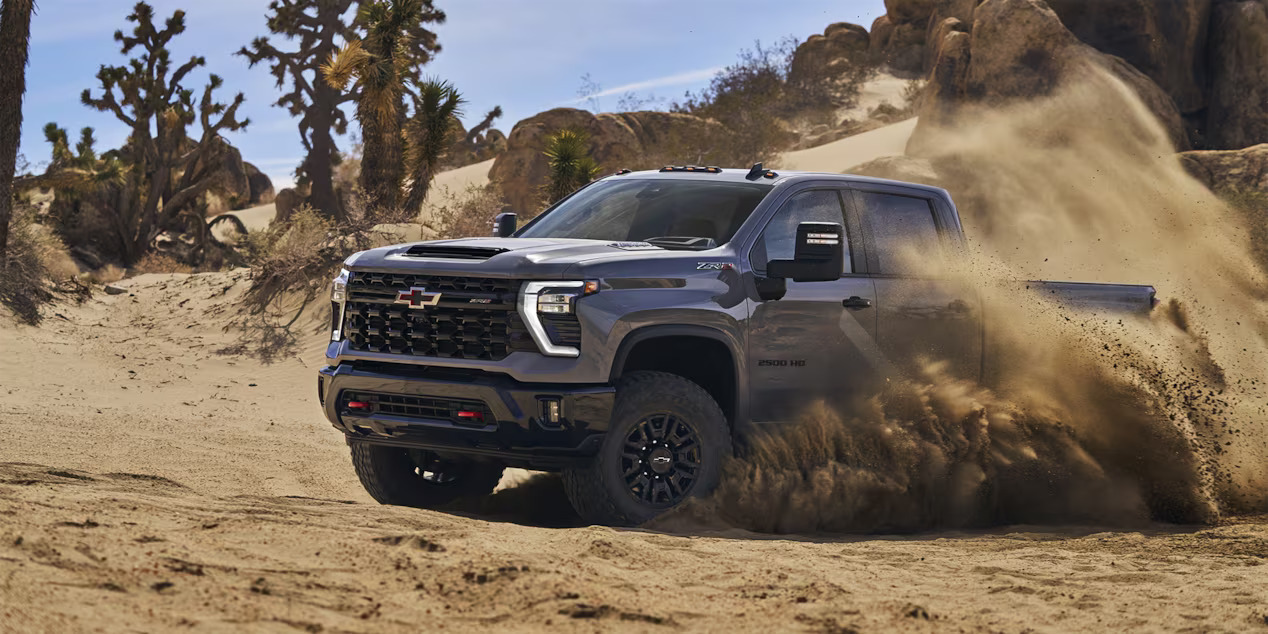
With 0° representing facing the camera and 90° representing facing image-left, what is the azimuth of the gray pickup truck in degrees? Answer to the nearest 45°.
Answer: approximately 45°

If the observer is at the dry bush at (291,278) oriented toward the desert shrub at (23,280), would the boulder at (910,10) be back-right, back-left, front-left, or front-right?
back-right

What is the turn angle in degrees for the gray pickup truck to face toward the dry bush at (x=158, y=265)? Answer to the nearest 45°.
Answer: approximately 90° to its right

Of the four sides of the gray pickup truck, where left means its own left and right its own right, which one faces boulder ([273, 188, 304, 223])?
right

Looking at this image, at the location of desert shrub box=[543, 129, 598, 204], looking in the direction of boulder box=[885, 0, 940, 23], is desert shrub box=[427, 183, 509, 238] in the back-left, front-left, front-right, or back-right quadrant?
back-left

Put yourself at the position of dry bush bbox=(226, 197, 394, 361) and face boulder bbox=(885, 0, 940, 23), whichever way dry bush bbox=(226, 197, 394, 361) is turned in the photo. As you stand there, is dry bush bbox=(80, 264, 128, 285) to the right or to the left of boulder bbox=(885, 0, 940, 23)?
left

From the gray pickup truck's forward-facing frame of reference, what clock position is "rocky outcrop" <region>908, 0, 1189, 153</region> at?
The rocky outcrop is roughly at 5 o'clock from the gray pickup truck.

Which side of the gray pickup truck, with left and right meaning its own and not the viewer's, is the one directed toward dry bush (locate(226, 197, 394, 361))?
right

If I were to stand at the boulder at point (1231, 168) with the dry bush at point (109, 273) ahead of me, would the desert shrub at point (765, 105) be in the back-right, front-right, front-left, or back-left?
front-right

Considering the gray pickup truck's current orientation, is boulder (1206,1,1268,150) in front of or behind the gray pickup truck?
behind

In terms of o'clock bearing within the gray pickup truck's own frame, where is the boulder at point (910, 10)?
The boulder is roughly at 5 o'clock from the gray pickup truck.

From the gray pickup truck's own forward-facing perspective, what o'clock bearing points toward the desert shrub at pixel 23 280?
The desert shrub is roughly at 3 o'clock from the gray pickup truck.

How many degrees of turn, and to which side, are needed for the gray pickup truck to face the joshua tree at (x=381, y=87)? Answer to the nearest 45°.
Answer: approximately 135° to its right

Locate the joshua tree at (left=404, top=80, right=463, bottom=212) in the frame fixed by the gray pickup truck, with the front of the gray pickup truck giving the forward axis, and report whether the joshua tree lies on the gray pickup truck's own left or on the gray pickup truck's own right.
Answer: on the gray pickup truck's own right

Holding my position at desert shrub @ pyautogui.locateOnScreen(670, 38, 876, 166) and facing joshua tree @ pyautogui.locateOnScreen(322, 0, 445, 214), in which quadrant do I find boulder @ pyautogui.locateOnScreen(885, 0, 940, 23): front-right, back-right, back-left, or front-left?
back-left
